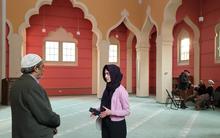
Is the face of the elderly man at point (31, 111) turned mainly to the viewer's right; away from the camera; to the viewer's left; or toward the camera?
to the viewer's right

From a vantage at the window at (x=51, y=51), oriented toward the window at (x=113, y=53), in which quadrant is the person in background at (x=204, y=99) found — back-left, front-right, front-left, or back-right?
front-right

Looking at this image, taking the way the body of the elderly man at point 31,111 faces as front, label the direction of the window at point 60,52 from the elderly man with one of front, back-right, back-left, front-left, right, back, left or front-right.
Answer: front-left

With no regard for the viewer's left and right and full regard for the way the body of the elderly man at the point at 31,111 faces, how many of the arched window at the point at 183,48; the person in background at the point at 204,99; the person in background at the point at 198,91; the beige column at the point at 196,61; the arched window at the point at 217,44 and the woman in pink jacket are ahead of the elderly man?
6

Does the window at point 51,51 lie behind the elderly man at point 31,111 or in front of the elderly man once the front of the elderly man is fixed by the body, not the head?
in front

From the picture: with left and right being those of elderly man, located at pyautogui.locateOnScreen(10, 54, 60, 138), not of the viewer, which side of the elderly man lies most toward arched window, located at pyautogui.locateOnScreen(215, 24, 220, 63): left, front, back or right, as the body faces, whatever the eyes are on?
front

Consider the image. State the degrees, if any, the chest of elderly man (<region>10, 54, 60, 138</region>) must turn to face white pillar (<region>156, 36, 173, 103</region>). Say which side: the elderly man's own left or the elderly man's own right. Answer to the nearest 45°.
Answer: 0° — they already face it

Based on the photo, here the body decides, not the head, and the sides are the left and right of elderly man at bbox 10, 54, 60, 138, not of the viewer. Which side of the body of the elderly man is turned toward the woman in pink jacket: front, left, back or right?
front

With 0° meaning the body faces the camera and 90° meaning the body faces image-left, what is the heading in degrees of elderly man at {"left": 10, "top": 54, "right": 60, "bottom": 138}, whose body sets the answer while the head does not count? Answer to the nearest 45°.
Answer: approximately 225°

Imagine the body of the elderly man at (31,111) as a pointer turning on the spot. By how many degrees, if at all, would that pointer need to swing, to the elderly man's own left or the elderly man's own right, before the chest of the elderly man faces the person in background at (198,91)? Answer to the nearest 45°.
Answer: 0° — they already face them
